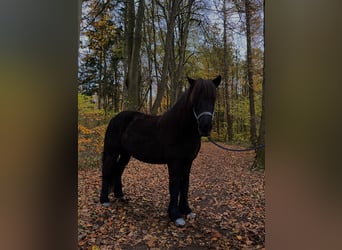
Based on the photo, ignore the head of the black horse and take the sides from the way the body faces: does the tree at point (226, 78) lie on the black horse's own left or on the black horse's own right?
on the black horse's own left

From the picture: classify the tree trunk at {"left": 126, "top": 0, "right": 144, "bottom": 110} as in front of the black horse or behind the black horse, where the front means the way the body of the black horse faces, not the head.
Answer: behind

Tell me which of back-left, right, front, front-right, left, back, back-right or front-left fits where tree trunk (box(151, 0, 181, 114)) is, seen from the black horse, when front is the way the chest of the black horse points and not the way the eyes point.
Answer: back-left

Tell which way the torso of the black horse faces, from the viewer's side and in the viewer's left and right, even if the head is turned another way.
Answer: facing the viewer and to the right of the viewer

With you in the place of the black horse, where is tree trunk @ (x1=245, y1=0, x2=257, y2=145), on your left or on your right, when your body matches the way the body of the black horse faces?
on your left
